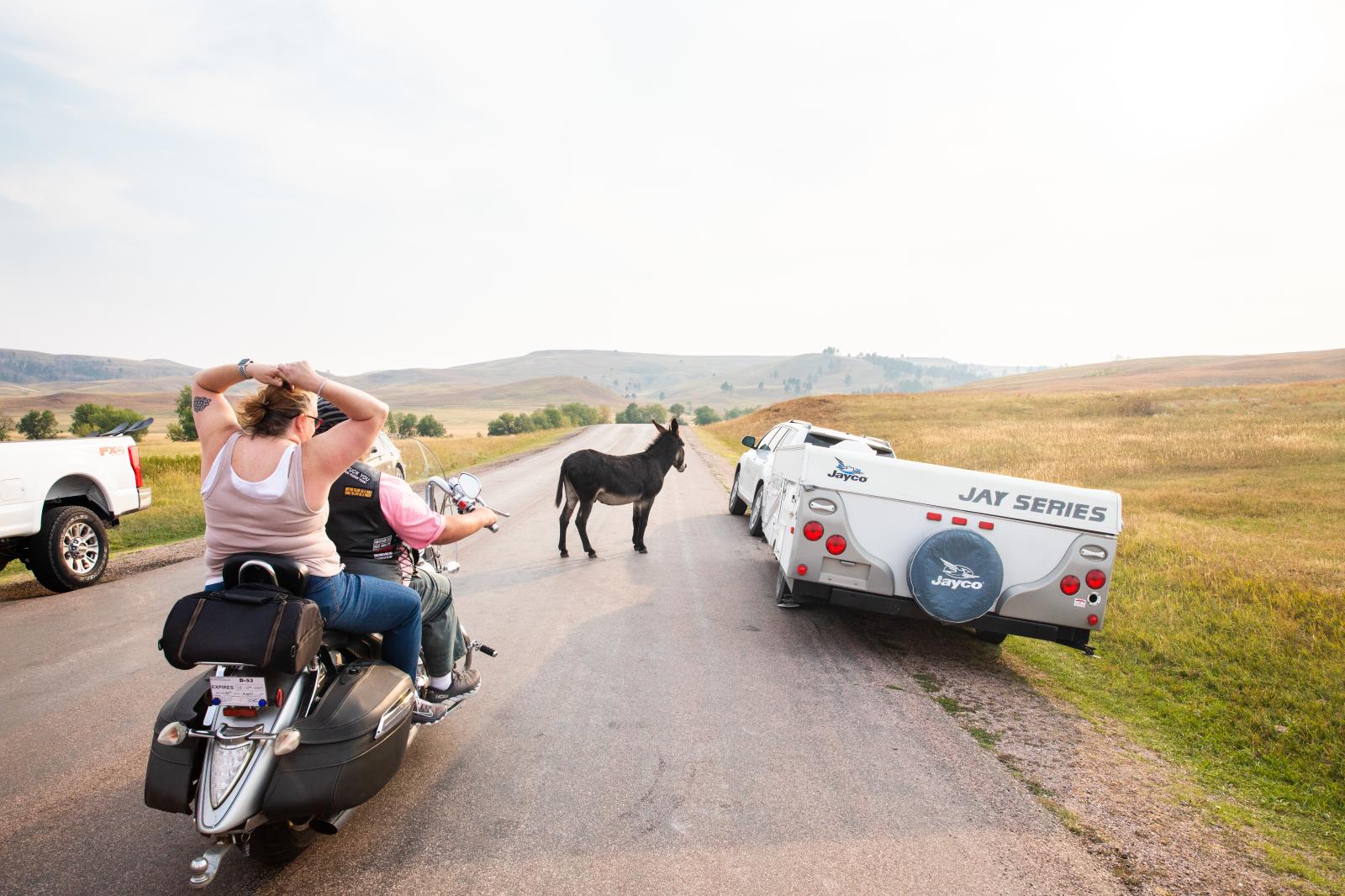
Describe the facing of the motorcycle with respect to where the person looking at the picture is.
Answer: facing away from the viewer and to the right of the viewer

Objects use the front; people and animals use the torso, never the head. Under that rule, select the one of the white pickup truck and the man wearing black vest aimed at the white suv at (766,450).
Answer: the man wearing black vest

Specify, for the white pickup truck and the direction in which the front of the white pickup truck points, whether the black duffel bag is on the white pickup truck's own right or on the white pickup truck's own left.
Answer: on the white pickup truck's own left

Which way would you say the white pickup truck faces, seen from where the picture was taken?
facing the viewer and to the left of the viewer

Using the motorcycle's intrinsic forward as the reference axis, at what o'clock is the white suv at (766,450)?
The white suv is roughly at 12 o'clock from the motorcycle.

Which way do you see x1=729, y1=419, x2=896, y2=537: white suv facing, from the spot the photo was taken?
facing away from the viewer and to the left of the viewer

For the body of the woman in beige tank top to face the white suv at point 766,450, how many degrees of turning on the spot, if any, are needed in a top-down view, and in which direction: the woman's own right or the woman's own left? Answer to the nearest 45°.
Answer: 0° — they already face it

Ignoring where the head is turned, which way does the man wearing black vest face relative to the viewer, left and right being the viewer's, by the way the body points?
facing away from the viewer and to the right of the viewer

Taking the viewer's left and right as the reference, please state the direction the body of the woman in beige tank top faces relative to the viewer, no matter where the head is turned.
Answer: facing away from the viewer and to the right of the viewer

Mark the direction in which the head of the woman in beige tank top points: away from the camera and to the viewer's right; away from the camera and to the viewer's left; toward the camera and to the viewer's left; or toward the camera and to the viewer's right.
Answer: away from the camera and to the viewer's right

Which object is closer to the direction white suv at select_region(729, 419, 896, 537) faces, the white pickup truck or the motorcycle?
the white pickup truck
